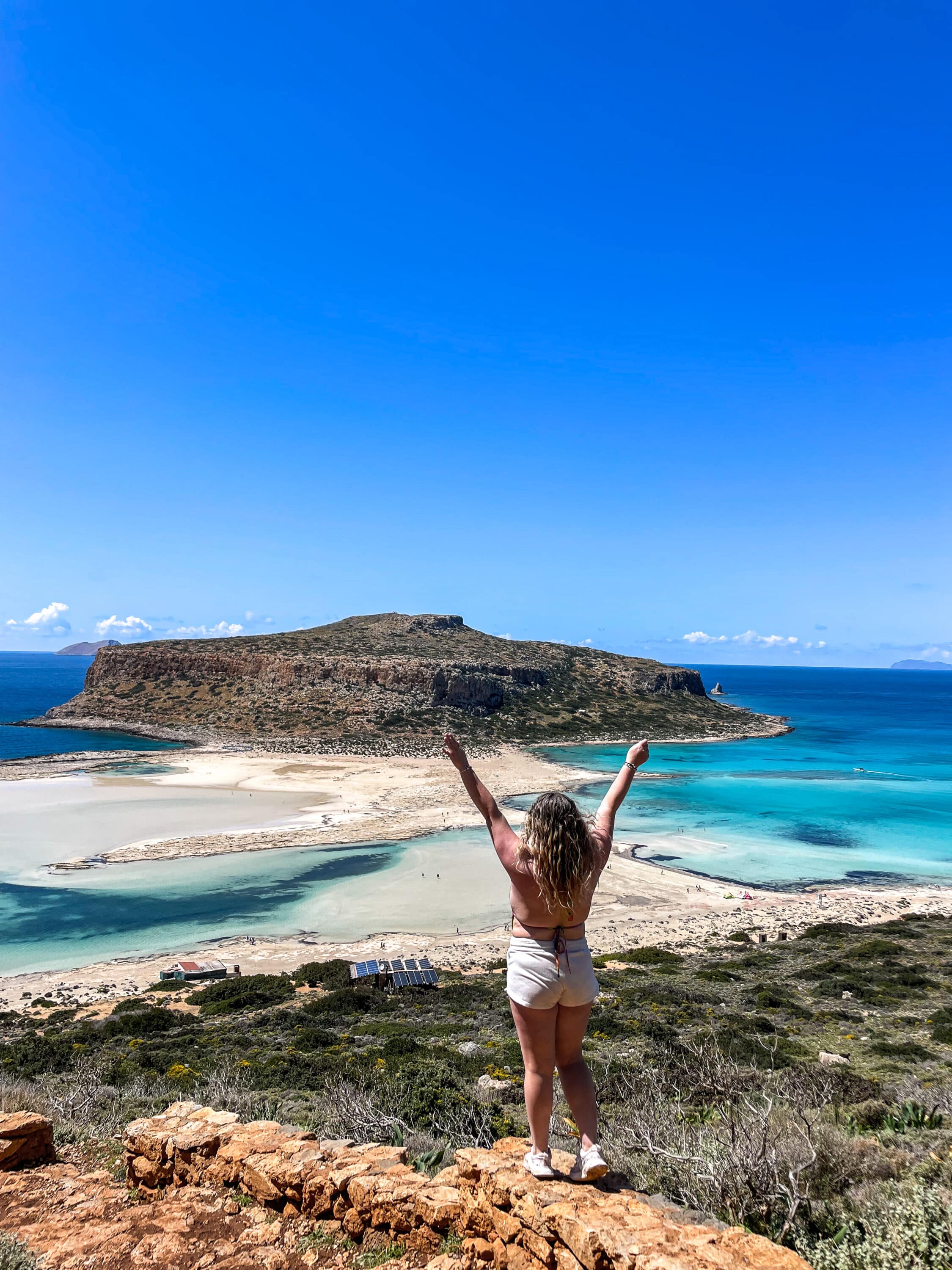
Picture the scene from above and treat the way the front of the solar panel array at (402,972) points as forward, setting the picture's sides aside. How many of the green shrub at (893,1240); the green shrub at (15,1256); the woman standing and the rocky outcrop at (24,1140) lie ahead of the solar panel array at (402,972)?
4

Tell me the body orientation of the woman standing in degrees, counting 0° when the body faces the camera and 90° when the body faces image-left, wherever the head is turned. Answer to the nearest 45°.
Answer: approximately 180°

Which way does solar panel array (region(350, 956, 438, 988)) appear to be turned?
toward the camera

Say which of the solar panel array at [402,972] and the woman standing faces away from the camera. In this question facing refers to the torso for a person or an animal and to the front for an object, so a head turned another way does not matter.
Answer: the woman standing

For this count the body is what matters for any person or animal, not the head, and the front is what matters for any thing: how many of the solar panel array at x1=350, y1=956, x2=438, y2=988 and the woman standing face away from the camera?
1

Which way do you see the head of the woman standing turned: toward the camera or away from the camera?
away from the camera

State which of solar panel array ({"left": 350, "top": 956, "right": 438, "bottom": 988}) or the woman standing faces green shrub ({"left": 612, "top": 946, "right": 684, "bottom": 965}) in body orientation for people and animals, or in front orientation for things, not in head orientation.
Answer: the woman standing

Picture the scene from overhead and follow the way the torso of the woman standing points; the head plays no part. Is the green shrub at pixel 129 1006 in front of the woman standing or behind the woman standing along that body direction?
in front

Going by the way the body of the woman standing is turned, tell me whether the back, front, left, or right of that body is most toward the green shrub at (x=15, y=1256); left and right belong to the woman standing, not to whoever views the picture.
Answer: left

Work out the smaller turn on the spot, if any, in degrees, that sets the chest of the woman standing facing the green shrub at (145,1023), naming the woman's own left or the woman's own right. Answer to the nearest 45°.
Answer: approximately 45° to the woman's own left
